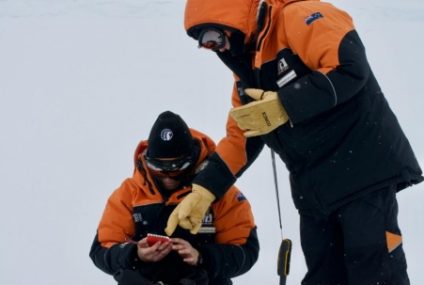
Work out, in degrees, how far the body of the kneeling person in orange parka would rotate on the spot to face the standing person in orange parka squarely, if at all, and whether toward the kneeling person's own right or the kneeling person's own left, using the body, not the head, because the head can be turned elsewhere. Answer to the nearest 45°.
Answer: approximately 45° to the kneeling person's own left

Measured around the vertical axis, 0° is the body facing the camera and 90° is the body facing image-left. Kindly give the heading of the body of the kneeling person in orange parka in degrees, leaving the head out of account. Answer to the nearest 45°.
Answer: approximately 0°

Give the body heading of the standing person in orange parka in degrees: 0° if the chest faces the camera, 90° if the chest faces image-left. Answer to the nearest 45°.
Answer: approximately 45°

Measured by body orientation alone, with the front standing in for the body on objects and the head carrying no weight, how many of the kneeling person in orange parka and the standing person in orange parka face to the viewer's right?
0
